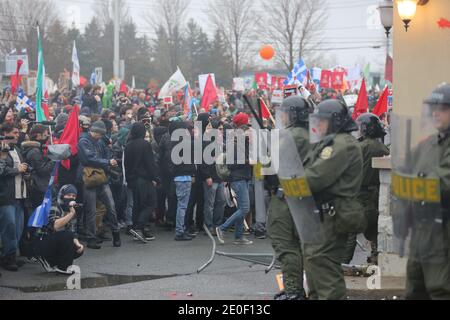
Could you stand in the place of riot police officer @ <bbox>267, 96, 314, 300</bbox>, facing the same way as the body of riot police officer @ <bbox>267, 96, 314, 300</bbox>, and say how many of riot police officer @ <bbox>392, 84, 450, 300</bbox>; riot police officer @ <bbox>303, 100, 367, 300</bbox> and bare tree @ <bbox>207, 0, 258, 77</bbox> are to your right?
1

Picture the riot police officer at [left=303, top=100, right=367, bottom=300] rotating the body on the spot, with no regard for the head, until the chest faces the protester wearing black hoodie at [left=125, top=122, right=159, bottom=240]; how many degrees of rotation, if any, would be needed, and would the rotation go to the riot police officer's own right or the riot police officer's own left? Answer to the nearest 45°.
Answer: approximately 45° to the riot police officer's own right

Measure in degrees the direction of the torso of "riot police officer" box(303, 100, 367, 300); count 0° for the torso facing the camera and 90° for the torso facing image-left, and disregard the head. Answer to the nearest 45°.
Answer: approximately 90°

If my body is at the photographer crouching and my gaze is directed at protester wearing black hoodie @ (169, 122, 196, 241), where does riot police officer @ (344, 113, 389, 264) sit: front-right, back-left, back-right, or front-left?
front-right

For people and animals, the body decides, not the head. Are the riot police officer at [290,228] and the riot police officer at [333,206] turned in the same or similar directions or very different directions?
same or similar directions

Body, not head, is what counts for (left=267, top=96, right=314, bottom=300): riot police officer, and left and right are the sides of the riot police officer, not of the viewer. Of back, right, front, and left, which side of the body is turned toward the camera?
left

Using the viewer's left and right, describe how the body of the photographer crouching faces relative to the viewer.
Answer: facing the viewer and to the right of the viewer

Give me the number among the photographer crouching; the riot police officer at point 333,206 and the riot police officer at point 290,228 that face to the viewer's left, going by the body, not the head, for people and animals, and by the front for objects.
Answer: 2

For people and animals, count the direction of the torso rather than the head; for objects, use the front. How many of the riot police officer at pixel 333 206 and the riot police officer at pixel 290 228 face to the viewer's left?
2

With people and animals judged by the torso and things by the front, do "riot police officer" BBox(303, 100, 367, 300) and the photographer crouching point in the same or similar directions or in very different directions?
very different directions

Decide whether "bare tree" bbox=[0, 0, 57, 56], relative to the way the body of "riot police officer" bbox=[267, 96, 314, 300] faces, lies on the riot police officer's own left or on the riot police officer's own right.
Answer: on the riot police officer's own right

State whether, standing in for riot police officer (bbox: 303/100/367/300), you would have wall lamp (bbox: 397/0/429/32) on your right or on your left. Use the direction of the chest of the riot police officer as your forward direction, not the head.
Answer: on your right

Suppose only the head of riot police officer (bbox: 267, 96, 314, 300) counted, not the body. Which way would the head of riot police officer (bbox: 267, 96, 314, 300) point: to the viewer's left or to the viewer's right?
to the viewer's left

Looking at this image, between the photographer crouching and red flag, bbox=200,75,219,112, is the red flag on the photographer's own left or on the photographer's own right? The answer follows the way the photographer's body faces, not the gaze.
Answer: on the photographer's own left

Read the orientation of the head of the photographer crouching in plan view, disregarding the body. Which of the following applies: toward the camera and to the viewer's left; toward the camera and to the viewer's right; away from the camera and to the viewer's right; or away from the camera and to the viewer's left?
toward the camera and to the viewer's right

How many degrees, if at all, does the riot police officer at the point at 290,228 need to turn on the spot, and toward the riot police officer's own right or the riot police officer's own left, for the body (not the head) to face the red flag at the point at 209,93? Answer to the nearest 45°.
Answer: approximately 90° to the riot police officer's own right
